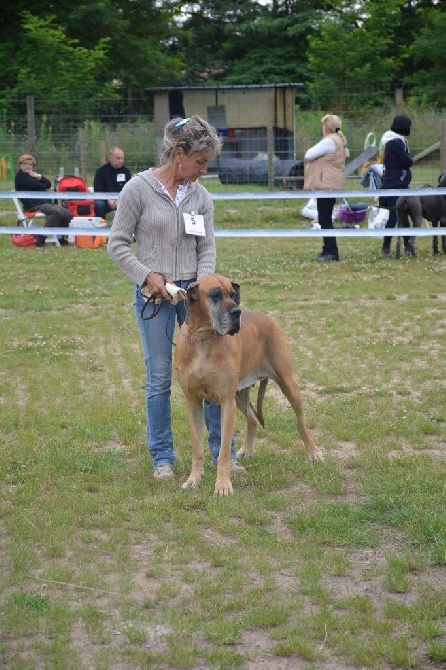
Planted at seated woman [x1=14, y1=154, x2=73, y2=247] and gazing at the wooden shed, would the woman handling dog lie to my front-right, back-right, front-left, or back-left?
back-right

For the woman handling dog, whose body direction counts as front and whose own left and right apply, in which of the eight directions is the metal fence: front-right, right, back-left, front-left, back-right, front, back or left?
back-left

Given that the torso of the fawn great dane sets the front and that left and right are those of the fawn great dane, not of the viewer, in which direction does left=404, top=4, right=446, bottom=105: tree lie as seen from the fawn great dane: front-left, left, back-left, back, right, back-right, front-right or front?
back-right

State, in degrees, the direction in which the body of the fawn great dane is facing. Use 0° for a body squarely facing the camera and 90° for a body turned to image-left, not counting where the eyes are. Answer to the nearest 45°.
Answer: approximately 45°

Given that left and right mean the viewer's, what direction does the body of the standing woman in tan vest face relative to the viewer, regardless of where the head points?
facing to the left of the viewer

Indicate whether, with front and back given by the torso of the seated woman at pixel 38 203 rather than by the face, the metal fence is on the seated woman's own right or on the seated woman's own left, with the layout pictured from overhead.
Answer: on the seated woman's own left

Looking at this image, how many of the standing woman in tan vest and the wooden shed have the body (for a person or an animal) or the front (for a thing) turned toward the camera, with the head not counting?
1

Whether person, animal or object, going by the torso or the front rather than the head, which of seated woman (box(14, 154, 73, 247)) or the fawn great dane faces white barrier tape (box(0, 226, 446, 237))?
the seated woman

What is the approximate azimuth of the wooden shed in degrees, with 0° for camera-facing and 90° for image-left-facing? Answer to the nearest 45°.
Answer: approximately 0°

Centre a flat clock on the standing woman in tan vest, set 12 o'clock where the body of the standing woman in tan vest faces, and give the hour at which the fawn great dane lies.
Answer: The fawn great dane is roughly at 9 o'clock from the standing woman in tan vest.

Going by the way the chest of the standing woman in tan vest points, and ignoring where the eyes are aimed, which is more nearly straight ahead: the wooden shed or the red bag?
the red bag

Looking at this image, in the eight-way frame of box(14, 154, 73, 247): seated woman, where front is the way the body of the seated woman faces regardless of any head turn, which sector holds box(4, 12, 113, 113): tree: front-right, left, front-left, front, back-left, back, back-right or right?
back-left

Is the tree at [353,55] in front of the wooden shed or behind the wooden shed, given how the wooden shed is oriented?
behind
